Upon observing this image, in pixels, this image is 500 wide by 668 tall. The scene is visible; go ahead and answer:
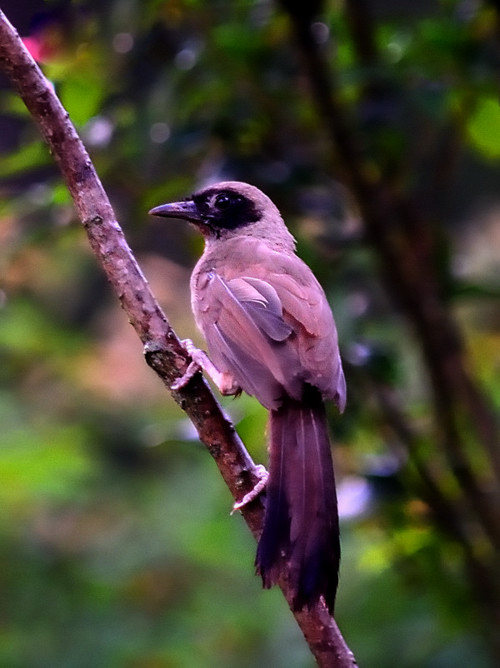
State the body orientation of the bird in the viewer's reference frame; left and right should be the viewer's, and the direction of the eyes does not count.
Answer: facing away from the viewer and to the left of the viewer
